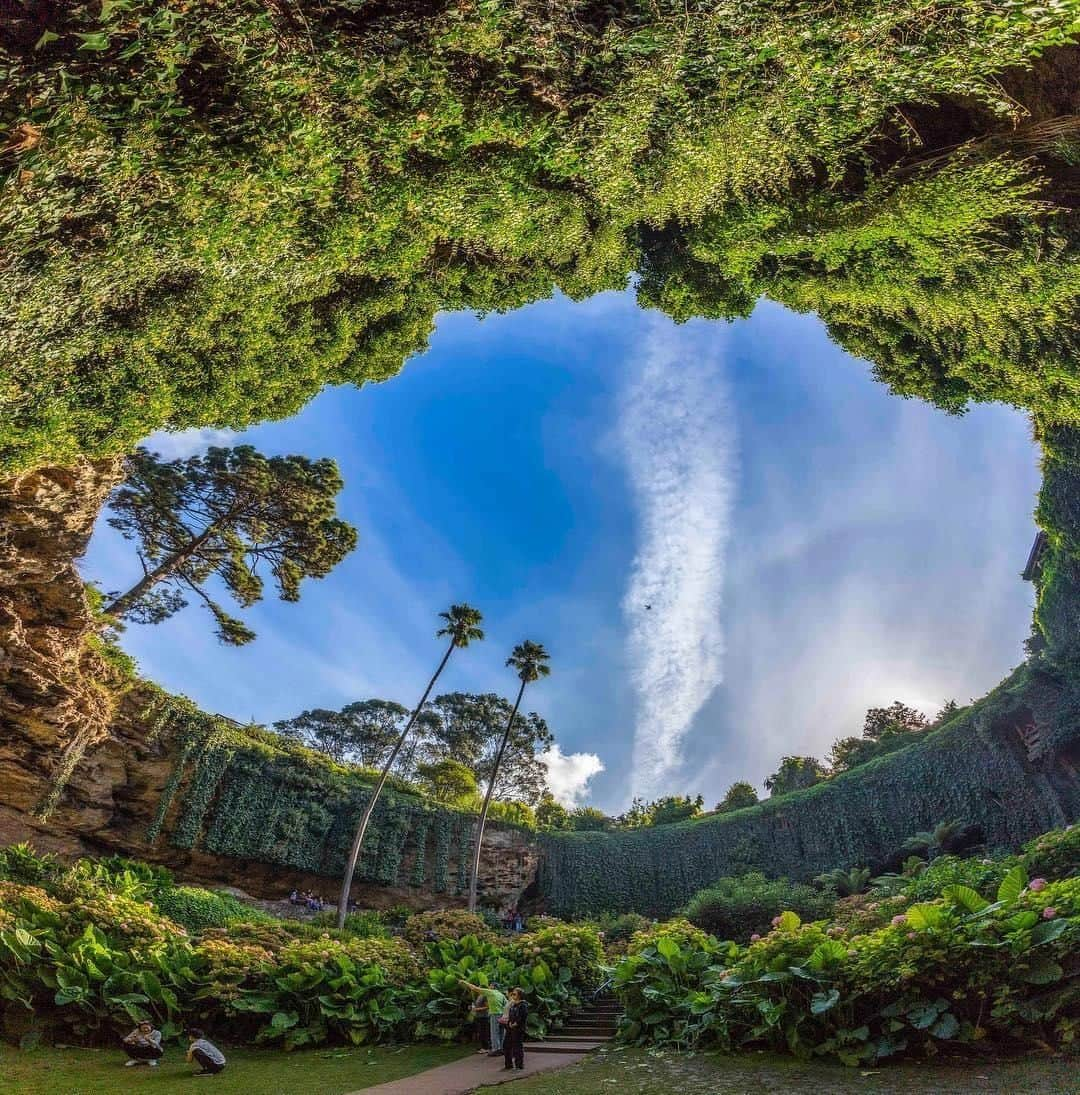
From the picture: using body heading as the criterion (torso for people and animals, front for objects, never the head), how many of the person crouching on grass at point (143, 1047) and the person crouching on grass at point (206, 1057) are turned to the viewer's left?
1

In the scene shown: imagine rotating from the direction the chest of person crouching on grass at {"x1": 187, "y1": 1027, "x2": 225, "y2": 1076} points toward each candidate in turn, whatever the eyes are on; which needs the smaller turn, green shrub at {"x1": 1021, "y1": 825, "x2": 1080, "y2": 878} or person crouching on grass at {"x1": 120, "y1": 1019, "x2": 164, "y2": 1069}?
the person crouching on grass

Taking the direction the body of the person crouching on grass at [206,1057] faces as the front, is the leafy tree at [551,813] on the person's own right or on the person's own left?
on the person's own right

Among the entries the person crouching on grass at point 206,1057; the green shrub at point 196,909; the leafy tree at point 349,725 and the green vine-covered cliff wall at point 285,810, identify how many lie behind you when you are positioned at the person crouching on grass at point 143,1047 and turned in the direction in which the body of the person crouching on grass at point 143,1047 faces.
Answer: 3

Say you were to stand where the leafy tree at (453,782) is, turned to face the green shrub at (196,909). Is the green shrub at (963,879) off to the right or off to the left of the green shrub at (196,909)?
left

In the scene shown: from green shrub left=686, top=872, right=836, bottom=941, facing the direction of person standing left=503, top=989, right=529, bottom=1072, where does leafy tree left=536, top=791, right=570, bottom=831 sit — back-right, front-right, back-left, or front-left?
back-right

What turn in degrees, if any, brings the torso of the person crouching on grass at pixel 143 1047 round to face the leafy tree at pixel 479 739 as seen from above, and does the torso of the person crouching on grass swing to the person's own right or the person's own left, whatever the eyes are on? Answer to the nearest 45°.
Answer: approximately 135° to the person's own left

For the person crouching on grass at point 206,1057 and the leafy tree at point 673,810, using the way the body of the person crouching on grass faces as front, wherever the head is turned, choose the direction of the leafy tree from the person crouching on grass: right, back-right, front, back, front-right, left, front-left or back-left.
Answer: back-right

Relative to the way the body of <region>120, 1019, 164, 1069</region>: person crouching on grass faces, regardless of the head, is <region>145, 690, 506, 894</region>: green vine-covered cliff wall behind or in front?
behind

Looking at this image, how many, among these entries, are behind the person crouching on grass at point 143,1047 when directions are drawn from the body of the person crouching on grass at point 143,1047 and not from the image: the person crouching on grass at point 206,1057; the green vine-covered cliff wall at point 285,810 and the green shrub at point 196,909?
2

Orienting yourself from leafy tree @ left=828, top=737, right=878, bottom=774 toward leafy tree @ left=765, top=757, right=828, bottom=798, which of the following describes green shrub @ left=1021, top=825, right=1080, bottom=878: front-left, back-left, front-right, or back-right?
back-left

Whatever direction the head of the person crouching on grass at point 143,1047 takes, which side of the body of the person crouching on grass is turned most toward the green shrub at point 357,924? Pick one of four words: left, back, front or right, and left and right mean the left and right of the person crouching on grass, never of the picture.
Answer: back

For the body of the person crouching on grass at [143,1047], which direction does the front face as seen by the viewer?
toward the camera
